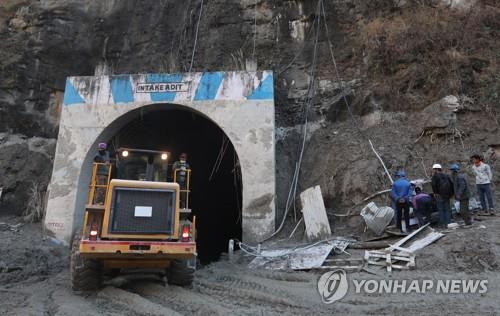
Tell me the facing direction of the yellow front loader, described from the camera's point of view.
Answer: facing away from the viewer

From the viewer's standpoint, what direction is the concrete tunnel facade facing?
toward the camera

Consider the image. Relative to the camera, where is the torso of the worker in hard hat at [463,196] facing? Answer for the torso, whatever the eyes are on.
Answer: to the viewer's left

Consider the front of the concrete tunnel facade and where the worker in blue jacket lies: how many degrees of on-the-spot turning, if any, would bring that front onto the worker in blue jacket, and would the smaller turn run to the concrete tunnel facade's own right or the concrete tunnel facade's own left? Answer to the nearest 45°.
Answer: approximately 45° to the concrete tunnel facade's own left

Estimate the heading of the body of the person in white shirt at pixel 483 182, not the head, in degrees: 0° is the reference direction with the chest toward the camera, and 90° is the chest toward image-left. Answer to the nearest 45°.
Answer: approximately 45°
